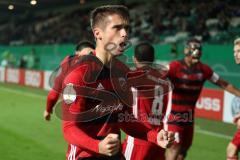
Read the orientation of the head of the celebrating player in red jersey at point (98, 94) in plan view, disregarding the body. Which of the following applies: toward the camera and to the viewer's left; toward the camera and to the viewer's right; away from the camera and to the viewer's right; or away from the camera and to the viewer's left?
toward the camera and to the viewer's right

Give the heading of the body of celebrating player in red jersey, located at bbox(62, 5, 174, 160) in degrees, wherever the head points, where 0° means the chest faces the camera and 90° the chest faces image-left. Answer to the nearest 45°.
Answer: approximately 315°

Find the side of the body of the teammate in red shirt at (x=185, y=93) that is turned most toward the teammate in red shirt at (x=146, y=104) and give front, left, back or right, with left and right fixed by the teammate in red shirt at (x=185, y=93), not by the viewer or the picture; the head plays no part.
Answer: front

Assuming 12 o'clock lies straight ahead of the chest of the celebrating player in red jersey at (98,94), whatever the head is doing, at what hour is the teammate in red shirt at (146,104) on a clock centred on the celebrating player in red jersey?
The teammate in red shirt is roughly at 8 o'clock from the celebrating player in red jersey.

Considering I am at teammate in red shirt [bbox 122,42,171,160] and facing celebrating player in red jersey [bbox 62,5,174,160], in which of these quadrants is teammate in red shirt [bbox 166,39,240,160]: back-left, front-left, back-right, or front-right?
back-left

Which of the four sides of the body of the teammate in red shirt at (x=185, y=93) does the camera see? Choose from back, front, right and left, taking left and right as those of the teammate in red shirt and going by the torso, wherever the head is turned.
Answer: front

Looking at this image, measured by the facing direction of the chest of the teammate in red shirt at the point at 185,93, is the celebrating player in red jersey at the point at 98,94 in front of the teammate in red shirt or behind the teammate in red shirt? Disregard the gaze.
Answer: in front

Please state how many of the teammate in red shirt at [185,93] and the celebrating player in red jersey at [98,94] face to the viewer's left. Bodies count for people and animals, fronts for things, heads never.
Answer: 0
